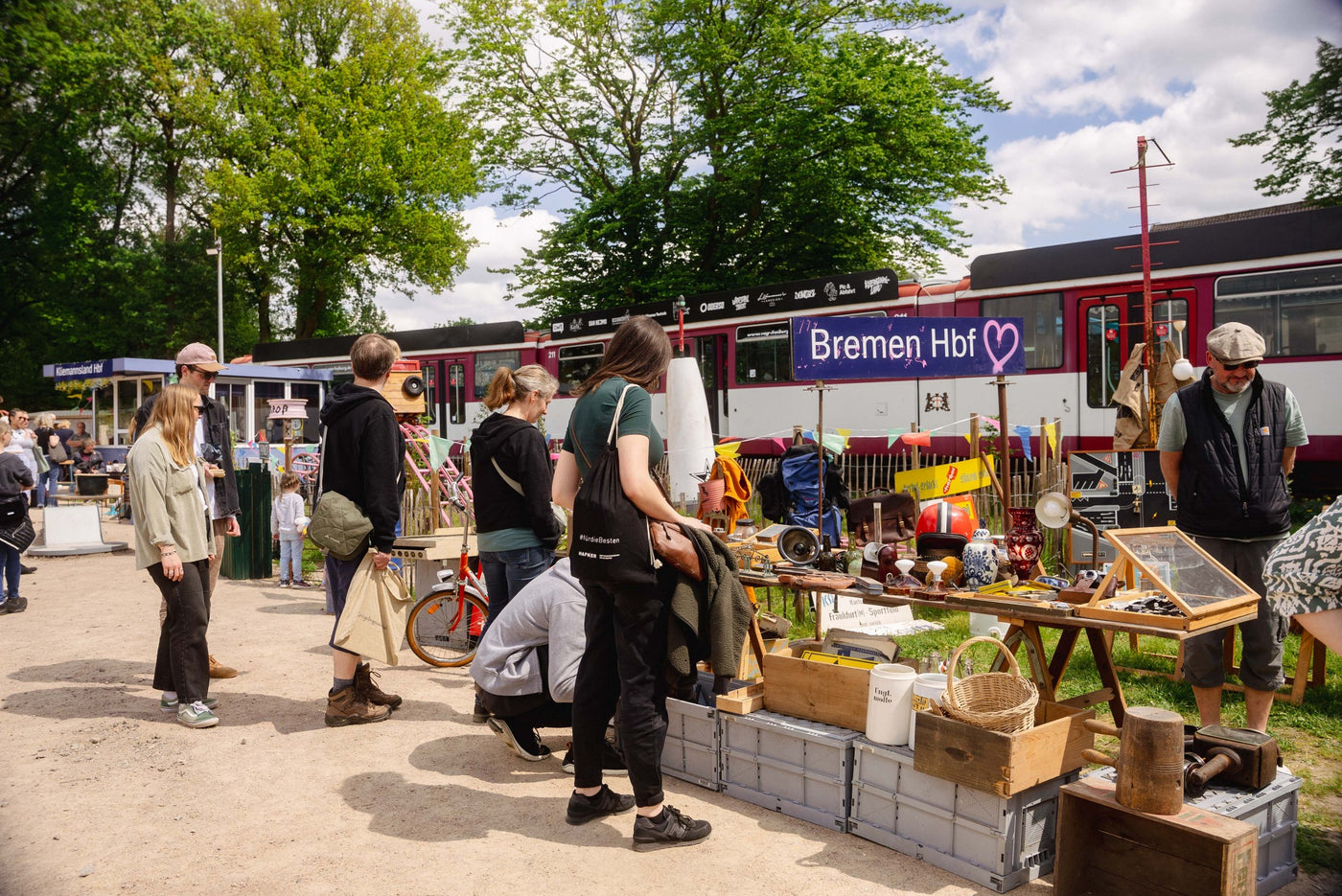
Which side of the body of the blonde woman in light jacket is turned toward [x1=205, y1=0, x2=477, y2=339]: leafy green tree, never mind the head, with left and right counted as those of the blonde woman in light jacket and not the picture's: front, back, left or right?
left

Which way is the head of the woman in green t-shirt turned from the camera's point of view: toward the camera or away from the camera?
away from the camera

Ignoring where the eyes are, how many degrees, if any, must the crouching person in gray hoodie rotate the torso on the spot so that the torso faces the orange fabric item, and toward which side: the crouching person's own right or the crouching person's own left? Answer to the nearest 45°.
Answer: approximately 45° to the crouching person's own left

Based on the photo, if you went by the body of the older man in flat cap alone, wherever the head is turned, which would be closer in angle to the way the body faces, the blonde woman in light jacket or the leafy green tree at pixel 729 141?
the blonde woman in light jacket

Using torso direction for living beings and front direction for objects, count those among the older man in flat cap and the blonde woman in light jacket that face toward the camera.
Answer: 1

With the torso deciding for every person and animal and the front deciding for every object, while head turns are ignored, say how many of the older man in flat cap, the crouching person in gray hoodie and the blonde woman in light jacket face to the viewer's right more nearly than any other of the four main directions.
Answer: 2

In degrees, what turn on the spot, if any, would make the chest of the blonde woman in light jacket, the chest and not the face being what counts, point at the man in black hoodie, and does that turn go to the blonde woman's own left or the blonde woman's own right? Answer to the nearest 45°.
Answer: approximately 45° to the blonde woman's own right

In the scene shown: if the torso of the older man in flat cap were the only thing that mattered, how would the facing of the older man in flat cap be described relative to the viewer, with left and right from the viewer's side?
facing the viewer

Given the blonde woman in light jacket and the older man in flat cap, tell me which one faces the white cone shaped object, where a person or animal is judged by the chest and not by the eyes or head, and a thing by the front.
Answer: the blonde woman in light jacket

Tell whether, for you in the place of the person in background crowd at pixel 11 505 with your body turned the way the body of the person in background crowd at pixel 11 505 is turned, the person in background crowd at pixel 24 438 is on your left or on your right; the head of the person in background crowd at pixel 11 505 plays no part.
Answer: on your left

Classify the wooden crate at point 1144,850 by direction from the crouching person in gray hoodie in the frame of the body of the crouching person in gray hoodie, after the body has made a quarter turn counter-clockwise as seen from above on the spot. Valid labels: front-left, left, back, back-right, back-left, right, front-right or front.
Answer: back-right

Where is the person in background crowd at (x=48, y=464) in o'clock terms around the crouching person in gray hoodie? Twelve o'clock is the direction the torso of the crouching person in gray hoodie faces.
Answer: The person in background crowd is roughly at 8 o'clock from the crouching person in gray hoodie.

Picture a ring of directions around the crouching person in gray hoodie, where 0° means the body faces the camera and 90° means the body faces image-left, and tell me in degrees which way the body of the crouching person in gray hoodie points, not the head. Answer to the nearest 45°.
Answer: approximately 270°

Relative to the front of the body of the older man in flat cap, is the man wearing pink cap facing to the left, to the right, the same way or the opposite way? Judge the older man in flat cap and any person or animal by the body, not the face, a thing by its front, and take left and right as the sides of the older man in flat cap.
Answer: to the left

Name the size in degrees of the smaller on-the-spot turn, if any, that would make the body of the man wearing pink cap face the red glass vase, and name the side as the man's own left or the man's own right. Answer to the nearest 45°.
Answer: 0° — they already face it

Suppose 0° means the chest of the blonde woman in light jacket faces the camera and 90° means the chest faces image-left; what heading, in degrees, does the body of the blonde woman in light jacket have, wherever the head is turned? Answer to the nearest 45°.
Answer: approximately 270°
